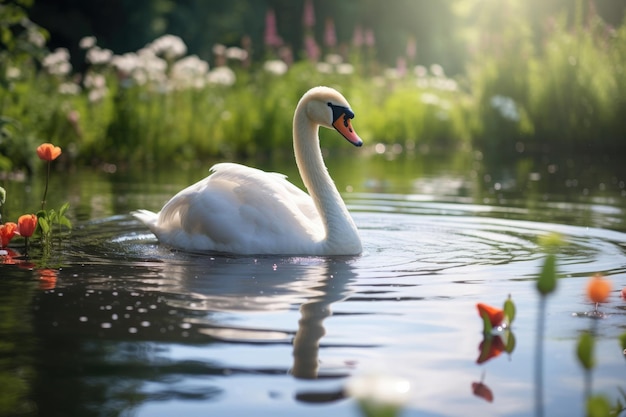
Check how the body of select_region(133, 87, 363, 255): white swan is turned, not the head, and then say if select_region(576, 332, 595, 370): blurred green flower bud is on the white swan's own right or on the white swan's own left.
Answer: on the white swan's own right

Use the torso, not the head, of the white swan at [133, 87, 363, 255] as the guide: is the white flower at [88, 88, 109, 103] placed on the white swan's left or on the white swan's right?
on the white swan's left

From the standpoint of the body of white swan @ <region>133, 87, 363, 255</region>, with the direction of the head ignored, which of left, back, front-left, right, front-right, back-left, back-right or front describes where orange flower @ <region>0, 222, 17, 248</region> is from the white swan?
back

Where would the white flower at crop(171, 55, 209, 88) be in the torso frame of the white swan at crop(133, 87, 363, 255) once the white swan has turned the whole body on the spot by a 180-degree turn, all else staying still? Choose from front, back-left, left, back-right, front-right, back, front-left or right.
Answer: right

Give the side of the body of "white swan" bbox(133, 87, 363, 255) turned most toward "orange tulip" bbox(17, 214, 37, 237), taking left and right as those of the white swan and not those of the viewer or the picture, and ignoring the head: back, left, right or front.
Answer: back

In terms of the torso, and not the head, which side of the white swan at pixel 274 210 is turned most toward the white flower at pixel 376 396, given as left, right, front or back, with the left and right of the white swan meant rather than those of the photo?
right

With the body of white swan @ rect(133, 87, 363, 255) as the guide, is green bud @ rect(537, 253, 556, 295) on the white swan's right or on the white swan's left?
on the white swan's right

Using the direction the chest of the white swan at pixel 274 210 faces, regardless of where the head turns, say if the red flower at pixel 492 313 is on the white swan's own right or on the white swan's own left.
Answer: on the white swan's own right

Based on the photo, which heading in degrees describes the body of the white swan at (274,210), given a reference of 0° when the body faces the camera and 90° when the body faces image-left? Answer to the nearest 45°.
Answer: approximately 270°

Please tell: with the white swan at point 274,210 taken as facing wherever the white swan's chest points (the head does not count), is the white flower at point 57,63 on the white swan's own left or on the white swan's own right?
on the white swan's own left

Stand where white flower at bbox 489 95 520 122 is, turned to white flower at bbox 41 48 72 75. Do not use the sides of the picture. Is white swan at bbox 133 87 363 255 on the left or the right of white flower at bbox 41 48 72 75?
left

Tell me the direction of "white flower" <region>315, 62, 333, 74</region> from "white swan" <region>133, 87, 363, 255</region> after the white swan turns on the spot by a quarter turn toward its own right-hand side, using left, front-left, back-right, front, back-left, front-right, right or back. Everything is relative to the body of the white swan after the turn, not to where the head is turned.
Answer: back
